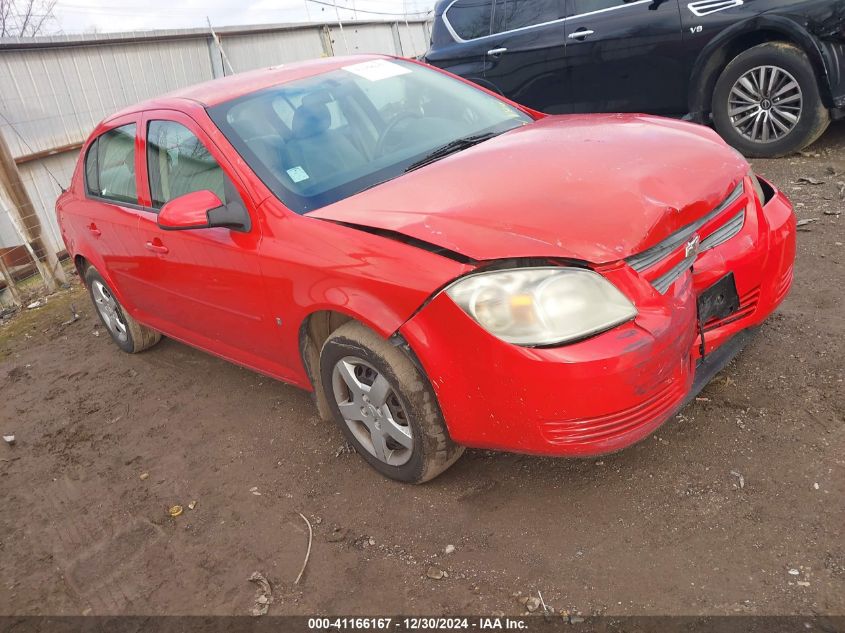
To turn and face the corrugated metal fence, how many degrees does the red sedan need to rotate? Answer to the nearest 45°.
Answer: approximately 180°

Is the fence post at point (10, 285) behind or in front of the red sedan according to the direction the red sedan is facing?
behind

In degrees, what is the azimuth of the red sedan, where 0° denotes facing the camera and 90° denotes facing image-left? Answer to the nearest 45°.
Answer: approximately 315°

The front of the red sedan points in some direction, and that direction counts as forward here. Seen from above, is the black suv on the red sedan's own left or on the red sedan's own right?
on the red sedan's own left

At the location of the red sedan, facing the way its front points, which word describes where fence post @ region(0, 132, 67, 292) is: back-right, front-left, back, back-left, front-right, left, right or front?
back
